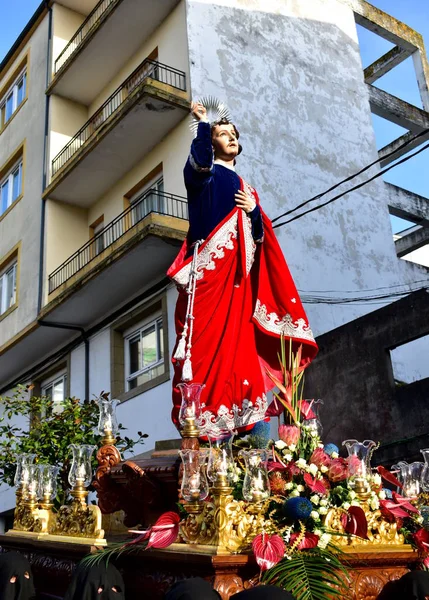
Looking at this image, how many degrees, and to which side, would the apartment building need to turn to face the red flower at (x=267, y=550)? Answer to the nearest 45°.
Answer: approximately 45° to its left

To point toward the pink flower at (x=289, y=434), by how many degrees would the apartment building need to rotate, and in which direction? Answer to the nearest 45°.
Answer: approximately 45° to its left

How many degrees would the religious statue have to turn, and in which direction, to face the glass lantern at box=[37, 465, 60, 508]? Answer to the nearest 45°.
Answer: approximately 135° to its right

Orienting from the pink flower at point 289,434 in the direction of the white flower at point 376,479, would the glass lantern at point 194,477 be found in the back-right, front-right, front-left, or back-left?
back-right

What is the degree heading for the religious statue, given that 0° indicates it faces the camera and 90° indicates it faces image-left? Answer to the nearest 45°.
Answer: approximately 315°

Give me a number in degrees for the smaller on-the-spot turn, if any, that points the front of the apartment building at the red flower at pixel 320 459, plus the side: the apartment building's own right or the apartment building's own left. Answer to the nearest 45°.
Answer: approximately 45° to the apartment building's own left
